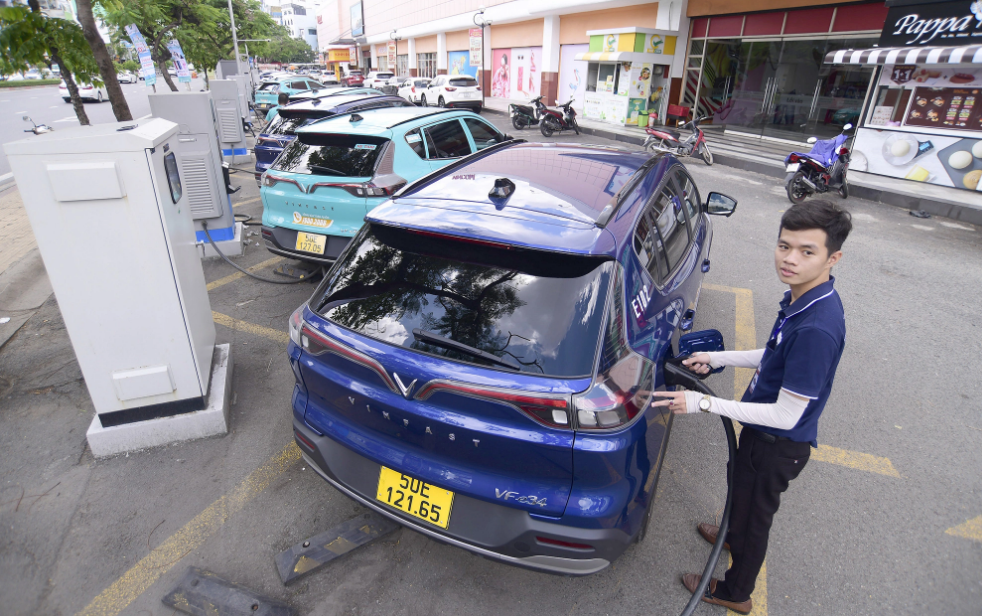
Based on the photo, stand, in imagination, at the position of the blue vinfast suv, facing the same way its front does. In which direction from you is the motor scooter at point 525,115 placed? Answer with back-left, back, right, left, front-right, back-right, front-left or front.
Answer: front-left

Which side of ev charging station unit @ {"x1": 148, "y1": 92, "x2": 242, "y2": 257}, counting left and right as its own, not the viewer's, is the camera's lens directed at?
right

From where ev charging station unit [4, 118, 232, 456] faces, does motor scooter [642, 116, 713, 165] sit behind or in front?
in front

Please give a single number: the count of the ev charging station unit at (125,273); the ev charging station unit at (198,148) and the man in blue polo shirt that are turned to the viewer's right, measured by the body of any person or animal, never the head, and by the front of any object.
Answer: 2

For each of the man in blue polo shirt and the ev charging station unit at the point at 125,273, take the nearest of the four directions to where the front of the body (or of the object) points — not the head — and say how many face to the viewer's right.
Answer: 1

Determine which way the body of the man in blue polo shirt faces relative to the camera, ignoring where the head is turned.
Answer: to the viewer's left

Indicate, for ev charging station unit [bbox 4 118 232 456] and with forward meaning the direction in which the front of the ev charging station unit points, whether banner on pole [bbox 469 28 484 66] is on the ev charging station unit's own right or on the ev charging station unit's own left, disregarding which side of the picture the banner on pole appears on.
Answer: on the ev charging station unit's own left

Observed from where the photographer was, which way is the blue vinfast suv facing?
facing away from the viewer and to the right of the viewer

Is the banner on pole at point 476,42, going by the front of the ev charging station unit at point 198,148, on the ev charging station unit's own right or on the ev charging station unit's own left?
on the ev charging station unit's own left

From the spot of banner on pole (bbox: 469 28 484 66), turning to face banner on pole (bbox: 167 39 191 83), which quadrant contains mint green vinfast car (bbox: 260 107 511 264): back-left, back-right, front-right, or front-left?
front-left

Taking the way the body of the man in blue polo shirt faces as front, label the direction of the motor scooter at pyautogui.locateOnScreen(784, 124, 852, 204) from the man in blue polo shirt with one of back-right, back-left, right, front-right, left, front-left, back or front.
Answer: right
